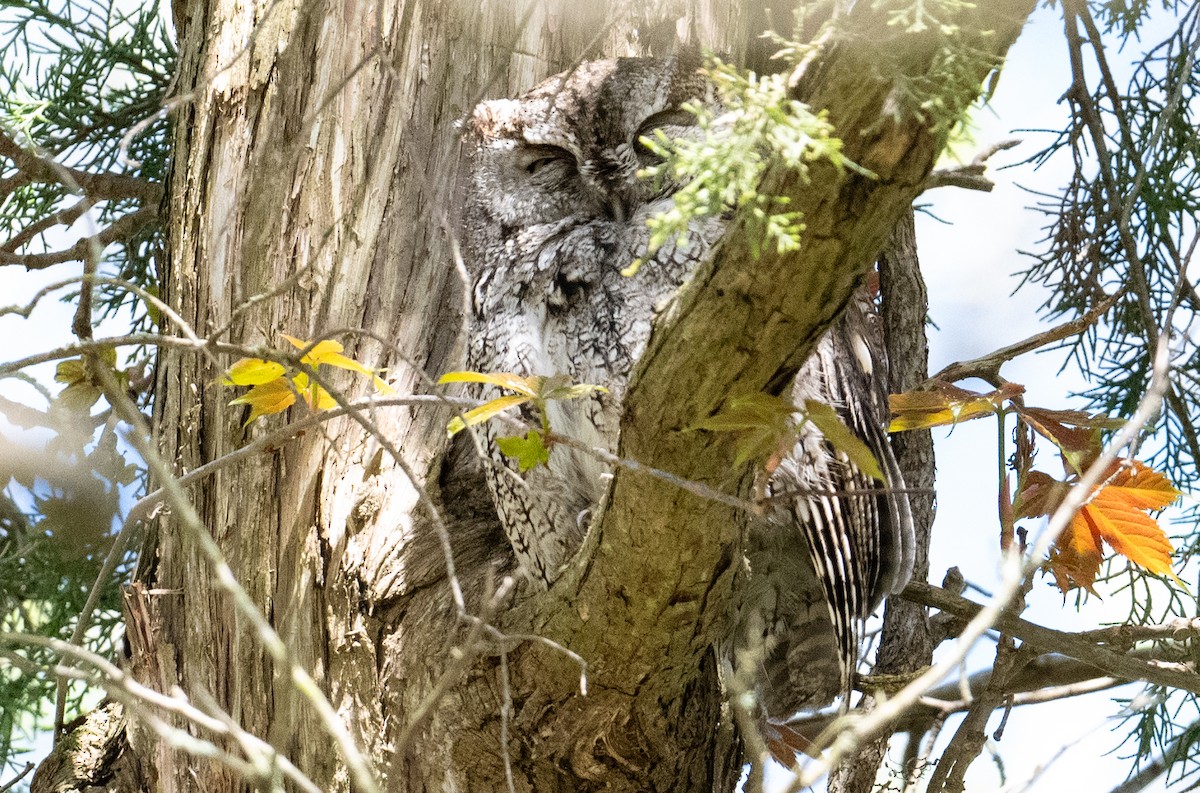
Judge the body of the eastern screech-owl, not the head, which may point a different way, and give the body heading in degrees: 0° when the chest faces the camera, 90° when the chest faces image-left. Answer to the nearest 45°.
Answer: approximately 45°
